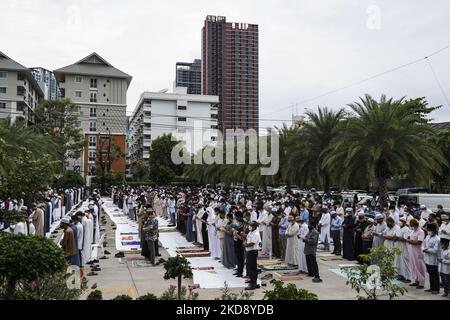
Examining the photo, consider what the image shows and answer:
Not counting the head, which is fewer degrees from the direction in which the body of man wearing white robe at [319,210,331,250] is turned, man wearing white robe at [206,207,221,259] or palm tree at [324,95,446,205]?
the man wearing white robe

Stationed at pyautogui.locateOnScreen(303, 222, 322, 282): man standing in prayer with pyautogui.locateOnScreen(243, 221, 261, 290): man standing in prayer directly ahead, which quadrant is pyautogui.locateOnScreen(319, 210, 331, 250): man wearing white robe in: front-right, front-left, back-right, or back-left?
back-right

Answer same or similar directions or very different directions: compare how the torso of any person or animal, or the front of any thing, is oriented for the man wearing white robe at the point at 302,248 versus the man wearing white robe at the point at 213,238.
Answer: same or similar directions

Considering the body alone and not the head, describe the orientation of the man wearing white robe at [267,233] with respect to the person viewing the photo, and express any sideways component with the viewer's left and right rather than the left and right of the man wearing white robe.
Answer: facing to the left of the viewer

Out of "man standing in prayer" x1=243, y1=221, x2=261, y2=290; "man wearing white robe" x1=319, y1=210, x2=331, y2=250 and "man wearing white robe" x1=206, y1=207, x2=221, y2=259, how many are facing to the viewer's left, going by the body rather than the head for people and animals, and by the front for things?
3

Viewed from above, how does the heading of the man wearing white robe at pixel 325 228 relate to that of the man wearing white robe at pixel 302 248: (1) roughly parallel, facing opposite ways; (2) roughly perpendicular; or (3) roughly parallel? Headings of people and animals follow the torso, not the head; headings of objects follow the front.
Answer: roughly parallel

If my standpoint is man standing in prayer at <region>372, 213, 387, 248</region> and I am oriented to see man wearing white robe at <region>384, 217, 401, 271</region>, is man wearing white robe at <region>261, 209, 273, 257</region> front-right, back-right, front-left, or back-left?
back-right

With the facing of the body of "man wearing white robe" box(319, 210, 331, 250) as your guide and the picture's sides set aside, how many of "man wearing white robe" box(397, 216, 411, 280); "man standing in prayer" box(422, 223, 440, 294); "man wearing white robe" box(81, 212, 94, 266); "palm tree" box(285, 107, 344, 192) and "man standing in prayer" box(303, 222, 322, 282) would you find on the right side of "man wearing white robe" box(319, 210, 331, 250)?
1

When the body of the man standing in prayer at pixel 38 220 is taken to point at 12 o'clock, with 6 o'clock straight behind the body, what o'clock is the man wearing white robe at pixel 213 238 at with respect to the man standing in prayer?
The man wearing white robe is roughly at 7 o'clock from the man standing in prayer.

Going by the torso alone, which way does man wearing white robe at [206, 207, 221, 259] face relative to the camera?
to the viewer's left

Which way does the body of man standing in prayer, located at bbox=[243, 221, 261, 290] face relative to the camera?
to the viewer's left

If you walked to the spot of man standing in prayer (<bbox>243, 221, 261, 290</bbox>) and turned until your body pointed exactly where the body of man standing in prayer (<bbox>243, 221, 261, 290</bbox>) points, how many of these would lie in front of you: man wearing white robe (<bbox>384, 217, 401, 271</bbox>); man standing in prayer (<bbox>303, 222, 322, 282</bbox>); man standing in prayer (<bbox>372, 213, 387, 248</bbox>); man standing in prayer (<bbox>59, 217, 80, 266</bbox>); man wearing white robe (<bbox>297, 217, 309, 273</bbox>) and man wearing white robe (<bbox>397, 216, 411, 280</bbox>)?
1

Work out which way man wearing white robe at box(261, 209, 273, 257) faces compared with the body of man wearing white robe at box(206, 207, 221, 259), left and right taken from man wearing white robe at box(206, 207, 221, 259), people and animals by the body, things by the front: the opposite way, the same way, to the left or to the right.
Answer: the same way
